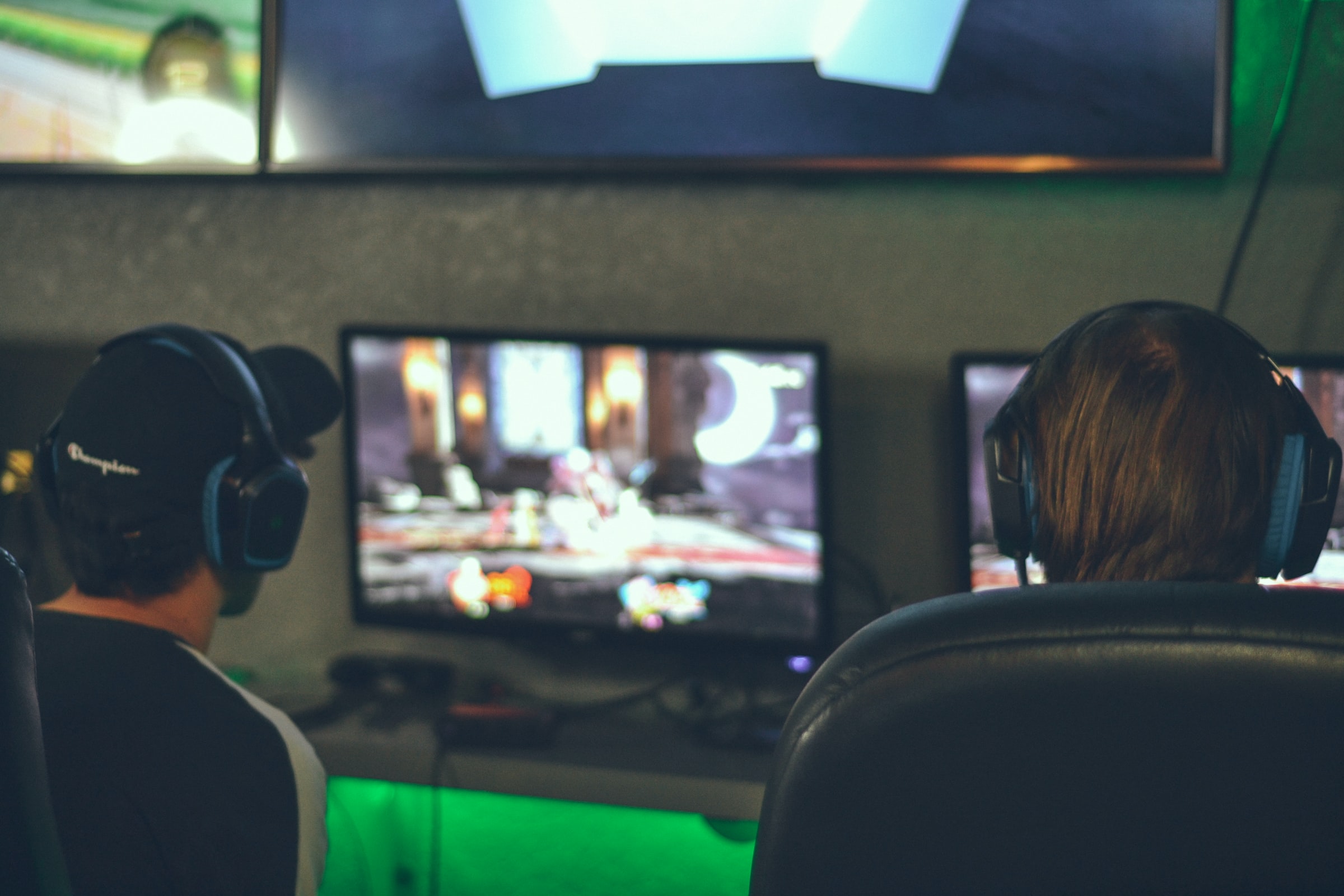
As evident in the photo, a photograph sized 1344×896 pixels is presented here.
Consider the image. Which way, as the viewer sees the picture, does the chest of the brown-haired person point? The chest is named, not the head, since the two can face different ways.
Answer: away from the camera

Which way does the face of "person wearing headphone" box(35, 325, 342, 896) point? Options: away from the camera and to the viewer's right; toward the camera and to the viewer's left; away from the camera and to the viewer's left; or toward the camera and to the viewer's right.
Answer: away from the camera and to the viewer's right

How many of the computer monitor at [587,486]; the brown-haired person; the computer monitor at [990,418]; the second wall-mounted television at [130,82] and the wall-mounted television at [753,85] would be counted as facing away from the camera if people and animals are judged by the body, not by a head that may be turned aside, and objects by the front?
1

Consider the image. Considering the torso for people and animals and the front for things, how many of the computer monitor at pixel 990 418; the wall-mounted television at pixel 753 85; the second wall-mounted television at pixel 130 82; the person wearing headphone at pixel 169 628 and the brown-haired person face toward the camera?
3

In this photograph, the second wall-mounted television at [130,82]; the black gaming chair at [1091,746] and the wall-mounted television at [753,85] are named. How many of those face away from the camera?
1

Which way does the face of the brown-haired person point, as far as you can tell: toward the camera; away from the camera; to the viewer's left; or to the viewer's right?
away from the camera

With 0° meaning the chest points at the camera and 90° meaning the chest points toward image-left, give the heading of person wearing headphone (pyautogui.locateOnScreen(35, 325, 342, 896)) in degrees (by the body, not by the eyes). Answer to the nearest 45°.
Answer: approximately 225°

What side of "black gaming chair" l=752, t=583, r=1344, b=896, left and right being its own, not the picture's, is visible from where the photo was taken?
back

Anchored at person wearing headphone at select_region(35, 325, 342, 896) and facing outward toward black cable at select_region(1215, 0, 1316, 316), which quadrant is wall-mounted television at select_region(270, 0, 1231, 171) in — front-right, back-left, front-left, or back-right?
front-left

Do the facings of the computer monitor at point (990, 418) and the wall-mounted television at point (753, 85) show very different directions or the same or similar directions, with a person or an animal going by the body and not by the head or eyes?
same or similar directions

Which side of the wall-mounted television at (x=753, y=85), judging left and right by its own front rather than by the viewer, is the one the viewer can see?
front

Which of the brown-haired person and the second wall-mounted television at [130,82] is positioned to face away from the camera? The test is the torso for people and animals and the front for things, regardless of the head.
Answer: the brown-haired person

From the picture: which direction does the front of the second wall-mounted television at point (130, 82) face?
toward the camera
